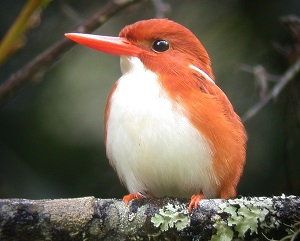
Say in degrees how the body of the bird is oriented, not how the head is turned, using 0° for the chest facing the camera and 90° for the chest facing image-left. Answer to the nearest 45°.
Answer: approximately 45°

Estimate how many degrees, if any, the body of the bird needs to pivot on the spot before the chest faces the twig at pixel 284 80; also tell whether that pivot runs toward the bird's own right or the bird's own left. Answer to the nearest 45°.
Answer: approximately 180°

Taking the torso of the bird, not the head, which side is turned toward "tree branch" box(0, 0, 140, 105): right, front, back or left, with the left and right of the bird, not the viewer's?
right
